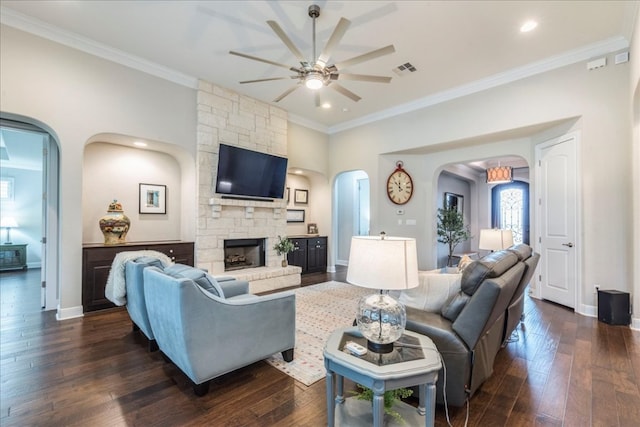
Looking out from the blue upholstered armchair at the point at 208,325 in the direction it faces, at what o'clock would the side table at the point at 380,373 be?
The side table is roughly at 3 o'clock from the blue upholstered armchair.

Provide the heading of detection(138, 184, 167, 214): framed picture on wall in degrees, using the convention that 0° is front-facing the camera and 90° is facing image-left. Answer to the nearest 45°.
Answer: approximately 315°

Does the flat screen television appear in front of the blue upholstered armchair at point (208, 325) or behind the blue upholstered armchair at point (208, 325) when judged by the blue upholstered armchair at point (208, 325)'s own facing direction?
in front

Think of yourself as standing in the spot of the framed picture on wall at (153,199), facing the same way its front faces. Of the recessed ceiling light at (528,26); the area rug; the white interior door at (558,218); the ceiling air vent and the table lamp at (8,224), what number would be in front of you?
4

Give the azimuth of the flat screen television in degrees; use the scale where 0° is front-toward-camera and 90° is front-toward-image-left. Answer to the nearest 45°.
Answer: approximately 315°

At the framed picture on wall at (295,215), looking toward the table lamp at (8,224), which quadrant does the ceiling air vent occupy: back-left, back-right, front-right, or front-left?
back-left

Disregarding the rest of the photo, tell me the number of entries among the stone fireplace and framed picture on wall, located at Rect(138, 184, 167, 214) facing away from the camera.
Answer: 0

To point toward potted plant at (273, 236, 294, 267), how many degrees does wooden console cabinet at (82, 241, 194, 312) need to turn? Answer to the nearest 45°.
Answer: approximately 45° to its left

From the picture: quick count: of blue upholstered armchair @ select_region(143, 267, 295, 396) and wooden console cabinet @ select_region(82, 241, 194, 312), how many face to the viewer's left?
0
